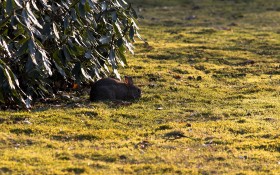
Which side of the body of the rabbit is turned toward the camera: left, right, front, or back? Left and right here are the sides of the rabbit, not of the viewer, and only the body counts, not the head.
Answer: right
